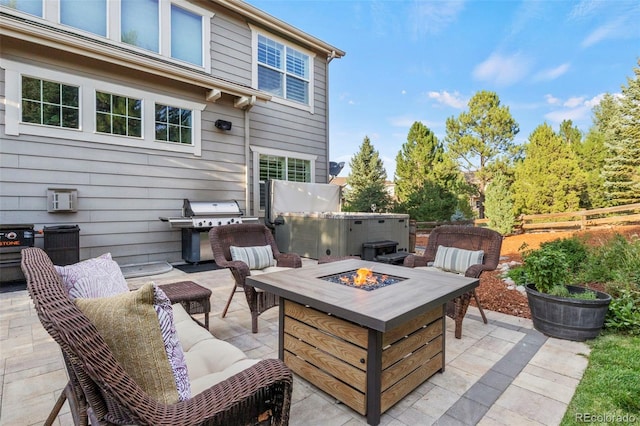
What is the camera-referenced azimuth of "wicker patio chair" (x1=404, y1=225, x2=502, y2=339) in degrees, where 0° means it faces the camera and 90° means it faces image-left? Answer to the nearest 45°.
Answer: approximately 45°

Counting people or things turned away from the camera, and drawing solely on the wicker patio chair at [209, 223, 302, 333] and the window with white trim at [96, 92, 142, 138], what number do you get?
0

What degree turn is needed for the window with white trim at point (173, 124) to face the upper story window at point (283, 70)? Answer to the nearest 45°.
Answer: approximately 45° to its left

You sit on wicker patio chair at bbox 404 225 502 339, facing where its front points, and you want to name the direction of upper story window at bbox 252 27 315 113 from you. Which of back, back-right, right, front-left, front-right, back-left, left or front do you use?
right

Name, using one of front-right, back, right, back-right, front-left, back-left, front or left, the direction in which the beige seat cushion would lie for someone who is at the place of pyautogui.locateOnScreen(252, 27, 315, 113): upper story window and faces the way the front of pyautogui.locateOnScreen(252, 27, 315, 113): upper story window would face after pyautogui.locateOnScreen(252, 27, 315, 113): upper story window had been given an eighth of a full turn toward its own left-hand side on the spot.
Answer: right

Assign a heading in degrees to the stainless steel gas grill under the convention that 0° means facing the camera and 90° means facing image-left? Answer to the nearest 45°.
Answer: approximately 315°

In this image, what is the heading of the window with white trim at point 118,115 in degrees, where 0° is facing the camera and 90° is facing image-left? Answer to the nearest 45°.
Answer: approximately 315°

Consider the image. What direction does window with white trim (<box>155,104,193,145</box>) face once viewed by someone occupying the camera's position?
facing the viewer and to the right of the viewer

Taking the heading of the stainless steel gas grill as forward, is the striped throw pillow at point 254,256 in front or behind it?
in front

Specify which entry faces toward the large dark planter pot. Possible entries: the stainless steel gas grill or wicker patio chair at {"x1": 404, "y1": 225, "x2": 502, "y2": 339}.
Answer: the stainless steel gas grill

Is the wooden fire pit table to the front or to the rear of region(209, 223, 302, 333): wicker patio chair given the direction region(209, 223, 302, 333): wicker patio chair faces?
to the front

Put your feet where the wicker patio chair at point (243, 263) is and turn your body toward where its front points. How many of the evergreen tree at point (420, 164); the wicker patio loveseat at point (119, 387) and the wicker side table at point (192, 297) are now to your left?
1

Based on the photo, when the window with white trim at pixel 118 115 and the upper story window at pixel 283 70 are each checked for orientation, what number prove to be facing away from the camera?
0

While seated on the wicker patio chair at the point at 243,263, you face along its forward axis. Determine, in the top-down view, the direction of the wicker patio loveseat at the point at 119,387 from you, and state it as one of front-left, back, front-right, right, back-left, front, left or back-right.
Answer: front-right
